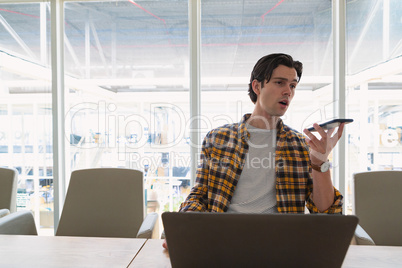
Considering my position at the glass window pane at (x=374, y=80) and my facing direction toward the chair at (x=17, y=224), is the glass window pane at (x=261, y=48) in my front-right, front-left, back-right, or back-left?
front-right

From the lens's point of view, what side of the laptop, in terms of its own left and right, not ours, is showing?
back

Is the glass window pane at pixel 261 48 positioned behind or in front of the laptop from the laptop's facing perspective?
in front

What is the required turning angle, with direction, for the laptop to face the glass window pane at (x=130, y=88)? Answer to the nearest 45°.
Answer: approximately 45° to its left

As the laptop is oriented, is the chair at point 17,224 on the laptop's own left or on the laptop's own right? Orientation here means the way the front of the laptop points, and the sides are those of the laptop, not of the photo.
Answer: on the laptop's own left

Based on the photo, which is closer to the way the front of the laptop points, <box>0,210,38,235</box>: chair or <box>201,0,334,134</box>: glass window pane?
the glass window pane

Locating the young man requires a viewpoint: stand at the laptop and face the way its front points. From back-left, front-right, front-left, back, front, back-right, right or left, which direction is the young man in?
front

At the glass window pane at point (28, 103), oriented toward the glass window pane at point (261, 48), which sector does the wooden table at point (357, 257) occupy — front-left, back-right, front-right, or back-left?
front-right

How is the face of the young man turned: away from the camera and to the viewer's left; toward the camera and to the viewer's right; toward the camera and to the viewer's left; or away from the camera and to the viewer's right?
toward the camera and to the viewer's right

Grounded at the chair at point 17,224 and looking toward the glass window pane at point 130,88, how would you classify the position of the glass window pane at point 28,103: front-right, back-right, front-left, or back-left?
front-left

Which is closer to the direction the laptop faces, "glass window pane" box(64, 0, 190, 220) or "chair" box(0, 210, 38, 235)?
the glass window pane

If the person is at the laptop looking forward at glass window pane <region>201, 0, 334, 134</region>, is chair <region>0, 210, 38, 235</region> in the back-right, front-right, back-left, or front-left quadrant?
front-left

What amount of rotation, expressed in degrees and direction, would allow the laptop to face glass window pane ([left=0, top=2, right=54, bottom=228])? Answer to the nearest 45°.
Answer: approximately 45° to its left
